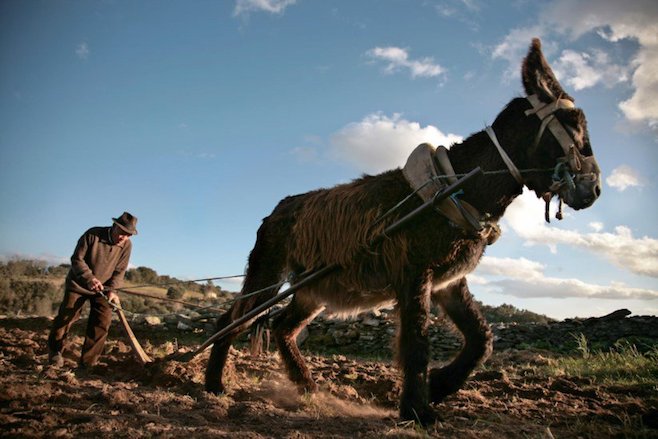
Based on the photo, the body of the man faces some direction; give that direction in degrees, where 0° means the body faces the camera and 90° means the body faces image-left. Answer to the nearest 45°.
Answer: approximately 315°

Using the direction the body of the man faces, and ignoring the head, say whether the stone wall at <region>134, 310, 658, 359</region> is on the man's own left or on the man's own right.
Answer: on the man's own left

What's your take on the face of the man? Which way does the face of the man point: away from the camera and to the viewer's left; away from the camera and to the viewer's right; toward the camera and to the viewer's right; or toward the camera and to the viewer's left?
toward the camera and to the viewer's right
